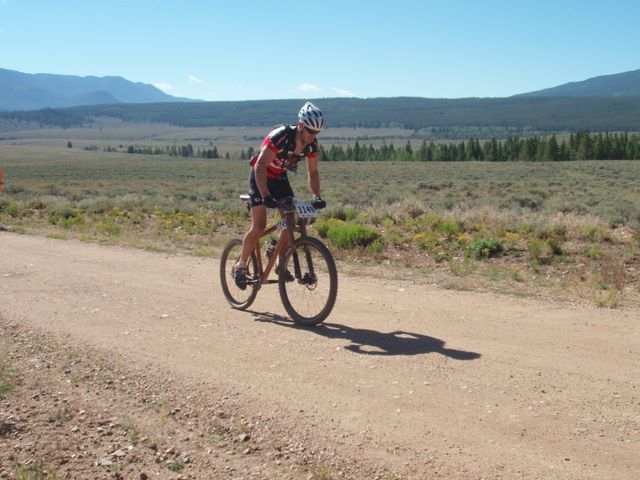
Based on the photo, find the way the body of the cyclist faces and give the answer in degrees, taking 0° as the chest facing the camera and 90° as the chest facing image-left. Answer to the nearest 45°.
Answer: approximately 315°

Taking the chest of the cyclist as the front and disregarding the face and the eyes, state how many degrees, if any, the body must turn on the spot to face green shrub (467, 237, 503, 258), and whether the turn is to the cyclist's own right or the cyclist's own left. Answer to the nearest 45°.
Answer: approximately 90° to the cyclist's own left

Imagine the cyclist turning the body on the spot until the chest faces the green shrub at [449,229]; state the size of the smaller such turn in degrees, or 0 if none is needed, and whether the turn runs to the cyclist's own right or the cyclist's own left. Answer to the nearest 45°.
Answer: approximately 90° to the cyclist's own left

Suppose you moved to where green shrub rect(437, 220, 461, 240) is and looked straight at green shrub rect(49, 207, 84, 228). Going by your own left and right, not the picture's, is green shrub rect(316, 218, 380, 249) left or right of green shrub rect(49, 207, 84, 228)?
left

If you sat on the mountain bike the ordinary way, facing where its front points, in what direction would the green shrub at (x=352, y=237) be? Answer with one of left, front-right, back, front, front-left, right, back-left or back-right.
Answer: back-left

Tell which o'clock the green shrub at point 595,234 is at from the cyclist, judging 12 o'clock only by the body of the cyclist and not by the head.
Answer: The green shrub is roughly at 9 o'clock from the cyclist.

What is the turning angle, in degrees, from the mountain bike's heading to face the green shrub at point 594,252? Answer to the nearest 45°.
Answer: approximately 90° to its left

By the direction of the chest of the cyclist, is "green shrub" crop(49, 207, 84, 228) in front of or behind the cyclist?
behind

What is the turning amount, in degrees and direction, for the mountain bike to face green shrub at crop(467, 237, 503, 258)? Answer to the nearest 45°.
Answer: approximately 90° to its left
